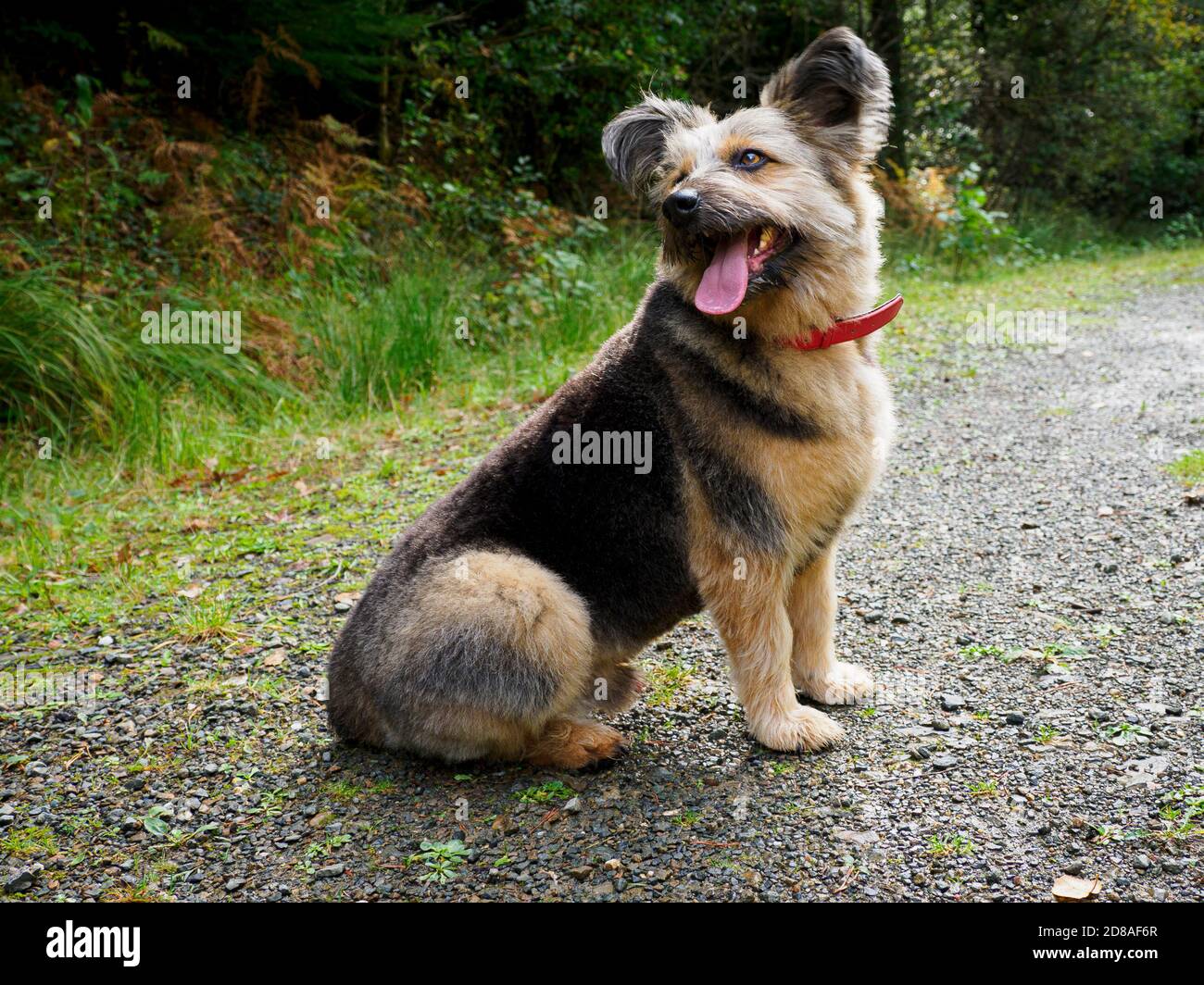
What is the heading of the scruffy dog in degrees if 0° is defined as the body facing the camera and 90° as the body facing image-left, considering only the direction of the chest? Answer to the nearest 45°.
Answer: approximately 270°

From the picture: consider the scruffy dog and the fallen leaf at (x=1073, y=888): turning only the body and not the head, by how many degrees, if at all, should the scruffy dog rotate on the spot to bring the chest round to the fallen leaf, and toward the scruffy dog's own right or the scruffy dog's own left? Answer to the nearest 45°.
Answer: approximately 45° to the scruffy dog's own right

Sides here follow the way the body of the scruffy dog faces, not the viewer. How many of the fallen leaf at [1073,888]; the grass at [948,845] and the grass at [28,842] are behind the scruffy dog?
1

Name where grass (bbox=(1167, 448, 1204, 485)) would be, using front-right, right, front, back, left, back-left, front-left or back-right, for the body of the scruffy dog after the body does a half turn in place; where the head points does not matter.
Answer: back-right

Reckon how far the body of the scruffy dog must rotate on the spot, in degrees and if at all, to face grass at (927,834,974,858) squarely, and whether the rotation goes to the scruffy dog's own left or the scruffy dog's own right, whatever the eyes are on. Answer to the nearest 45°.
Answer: approximately 45° to the scruffy dog's own right

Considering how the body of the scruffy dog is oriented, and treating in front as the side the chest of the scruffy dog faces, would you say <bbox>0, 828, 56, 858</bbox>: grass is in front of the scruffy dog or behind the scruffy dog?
behind

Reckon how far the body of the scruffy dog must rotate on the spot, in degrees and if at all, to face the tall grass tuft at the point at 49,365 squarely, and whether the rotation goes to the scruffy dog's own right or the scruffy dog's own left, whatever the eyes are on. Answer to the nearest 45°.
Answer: approximately 135° to the scruffy dog's own left
